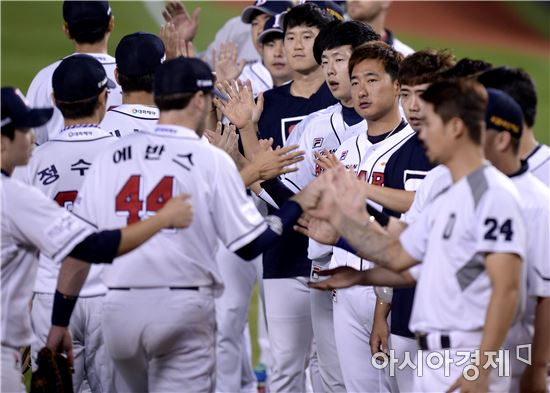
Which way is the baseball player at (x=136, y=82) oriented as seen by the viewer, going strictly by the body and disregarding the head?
away from the camera

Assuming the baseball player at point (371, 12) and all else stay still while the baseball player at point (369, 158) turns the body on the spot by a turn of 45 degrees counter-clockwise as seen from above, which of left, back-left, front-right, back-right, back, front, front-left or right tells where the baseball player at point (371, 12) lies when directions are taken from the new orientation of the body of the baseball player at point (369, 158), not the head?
back

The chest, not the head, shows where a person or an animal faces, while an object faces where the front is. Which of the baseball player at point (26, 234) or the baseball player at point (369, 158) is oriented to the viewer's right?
the baseball player at point (26, 234)

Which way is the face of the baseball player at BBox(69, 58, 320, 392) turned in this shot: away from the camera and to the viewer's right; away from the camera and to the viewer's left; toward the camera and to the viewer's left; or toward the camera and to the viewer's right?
away from the camera and to the viewer's right

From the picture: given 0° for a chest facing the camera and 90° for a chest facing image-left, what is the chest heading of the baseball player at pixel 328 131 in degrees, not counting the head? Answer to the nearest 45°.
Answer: approximately 45°

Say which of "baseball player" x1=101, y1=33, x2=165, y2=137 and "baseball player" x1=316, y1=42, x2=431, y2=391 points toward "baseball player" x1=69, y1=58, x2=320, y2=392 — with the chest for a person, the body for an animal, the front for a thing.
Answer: "baseball player" x1=316, y1=42, x2=431, y2=391

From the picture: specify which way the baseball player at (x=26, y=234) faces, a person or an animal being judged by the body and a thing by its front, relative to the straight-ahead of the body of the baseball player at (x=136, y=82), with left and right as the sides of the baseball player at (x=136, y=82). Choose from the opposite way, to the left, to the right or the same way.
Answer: to the right
